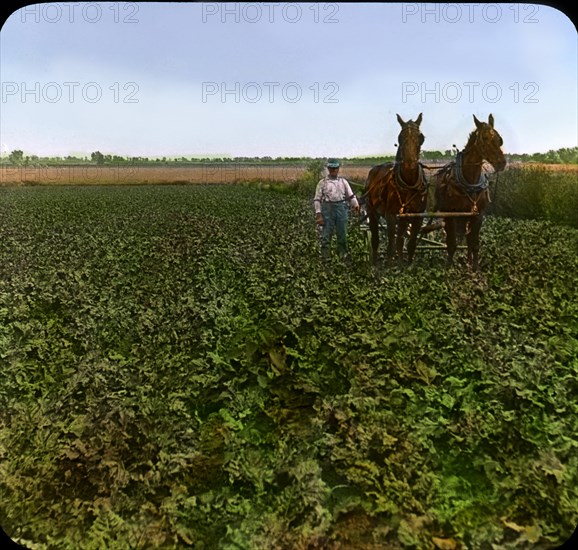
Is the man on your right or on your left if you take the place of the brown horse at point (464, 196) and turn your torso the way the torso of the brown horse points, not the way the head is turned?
on your right

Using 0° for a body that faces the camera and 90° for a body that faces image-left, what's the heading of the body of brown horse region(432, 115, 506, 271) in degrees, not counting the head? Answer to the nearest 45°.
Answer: approximately 315°

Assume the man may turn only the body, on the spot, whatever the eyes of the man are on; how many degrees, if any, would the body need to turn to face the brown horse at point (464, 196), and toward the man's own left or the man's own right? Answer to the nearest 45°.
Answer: approximately 135° to the man's own left

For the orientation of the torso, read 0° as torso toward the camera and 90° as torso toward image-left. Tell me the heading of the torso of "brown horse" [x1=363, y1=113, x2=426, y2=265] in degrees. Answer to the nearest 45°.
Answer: approximately 315°

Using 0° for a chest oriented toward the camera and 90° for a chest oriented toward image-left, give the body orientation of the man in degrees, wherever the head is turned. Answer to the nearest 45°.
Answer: approximately 0°
